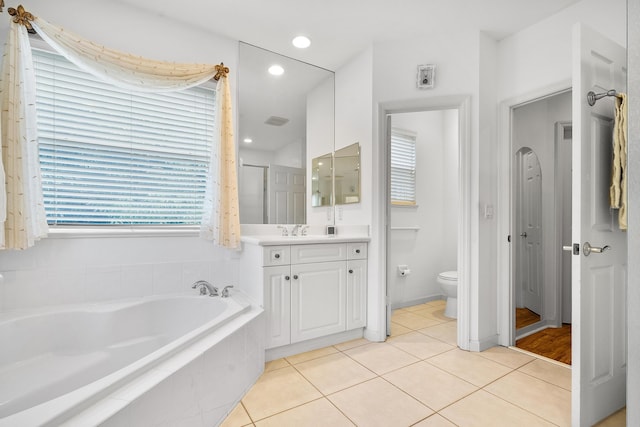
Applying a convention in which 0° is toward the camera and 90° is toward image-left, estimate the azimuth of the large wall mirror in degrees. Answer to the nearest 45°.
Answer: approximately 315°

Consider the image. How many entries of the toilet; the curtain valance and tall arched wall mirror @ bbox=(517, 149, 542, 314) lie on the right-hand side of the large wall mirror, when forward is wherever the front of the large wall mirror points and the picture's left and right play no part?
1

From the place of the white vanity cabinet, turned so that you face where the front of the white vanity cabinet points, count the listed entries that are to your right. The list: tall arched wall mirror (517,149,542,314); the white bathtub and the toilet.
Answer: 1

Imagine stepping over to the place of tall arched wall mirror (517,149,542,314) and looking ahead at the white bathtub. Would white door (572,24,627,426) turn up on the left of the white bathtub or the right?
left

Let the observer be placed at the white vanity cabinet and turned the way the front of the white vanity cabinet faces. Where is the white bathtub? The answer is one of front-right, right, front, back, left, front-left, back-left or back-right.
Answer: right

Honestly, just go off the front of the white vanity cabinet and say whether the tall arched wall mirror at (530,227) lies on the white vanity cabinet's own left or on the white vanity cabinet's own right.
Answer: on the white vanity cabinet's own left

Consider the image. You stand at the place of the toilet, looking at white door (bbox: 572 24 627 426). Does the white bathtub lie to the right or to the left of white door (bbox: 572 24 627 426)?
right

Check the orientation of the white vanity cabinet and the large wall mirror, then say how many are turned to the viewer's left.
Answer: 0

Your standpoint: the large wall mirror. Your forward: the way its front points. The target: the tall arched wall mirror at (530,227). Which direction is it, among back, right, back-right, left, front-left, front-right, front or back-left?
front-left

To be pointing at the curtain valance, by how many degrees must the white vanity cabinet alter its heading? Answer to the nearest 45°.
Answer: approximately 135° to its right
